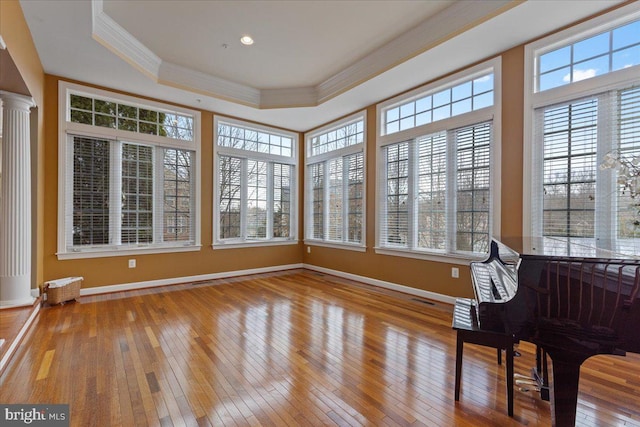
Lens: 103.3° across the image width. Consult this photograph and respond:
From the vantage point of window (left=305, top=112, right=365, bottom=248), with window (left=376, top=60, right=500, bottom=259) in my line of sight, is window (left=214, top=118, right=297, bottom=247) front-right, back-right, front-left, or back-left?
back-right

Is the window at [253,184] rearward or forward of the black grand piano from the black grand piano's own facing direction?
forward

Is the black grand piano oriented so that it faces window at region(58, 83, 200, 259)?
yes

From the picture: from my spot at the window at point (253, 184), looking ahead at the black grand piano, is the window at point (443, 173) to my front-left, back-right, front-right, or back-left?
front-left

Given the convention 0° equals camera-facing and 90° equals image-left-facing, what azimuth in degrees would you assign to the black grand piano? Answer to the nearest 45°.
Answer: approximately 90°

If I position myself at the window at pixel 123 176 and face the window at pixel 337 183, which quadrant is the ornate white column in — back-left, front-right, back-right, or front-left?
back-right

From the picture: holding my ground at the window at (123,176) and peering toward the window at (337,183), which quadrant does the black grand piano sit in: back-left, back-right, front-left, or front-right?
front-right

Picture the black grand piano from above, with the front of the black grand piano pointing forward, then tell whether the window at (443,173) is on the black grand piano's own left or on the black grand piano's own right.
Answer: on the black grand piano's own right

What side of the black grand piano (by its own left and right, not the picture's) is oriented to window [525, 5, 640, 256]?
right

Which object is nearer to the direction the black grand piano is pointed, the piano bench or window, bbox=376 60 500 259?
the piano bench

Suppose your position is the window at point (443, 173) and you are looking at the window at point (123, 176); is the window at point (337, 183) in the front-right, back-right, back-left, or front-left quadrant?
front-right

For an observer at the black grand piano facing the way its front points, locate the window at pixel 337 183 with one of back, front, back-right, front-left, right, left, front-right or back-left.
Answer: front-right

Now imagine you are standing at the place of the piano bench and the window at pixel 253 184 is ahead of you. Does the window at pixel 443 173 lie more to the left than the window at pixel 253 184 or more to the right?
right

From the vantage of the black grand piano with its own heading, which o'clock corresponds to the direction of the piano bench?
The piano bench is roughly at 1 o'clock from the black grand piano.
